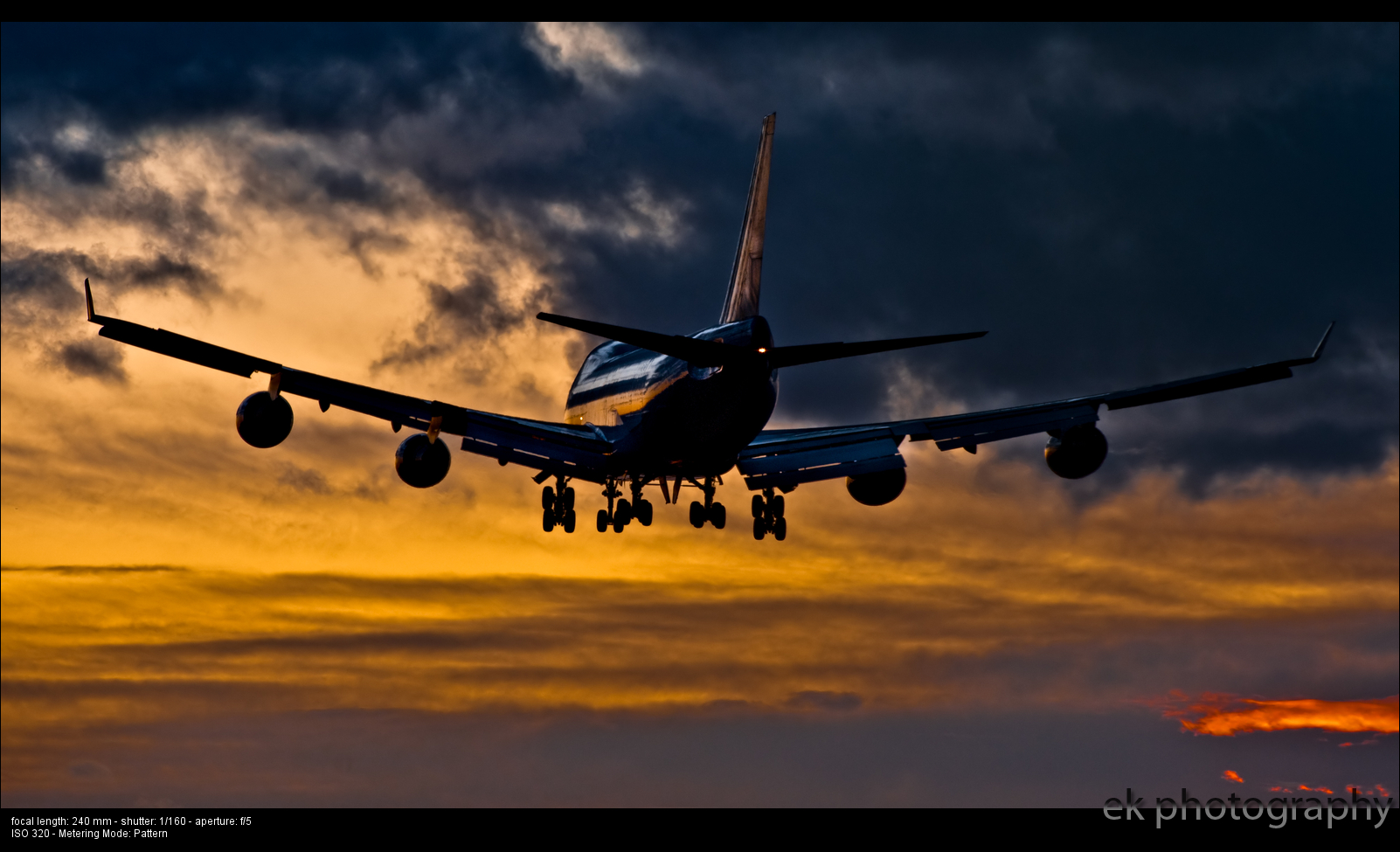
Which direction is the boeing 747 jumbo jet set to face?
away from the camera
